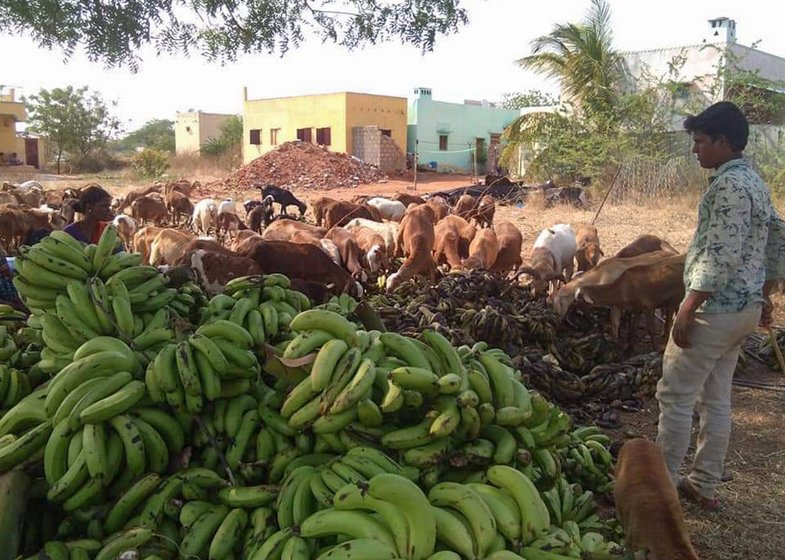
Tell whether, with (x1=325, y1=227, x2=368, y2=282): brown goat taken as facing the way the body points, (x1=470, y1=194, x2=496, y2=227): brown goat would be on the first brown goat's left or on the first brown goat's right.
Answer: on the first brown goat's left

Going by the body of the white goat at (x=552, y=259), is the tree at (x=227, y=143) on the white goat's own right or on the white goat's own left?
on the white goat's own right

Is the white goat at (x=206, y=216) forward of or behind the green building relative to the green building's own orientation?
forward

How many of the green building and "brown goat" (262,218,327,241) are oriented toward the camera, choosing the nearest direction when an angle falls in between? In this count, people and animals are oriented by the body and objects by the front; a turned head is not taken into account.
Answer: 1

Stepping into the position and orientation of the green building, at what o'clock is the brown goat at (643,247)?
The brown goat is roughly at 12 o'clock from the green building.

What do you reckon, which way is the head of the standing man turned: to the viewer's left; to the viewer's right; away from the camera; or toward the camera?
to the viewer's left

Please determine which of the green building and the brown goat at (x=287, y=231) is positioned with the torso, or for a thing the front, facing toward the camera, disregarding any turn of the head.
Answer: the green building

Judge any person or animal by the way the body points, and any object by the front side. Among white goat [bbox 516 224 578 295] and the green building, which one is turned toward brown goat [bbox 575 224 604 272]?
the green building

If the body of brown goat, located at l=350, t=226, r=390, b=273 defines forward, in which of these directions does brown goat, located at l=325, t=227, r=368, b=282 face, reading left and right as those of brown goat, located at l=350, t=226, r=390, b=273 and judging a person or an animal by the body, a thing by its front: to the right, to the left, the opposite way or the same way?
the same way
